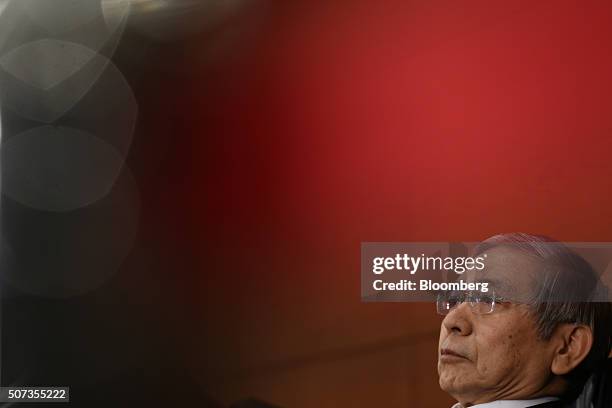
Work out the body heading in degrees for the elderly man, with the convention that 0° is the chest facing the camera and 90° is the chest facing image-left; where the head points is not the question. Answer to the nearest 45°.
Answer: approximately 45°
